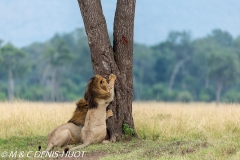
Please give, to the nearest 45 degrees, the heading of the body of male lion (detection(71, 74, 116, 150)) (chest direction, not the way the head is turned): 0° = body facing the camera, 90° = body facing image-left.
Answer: approximately 225°
